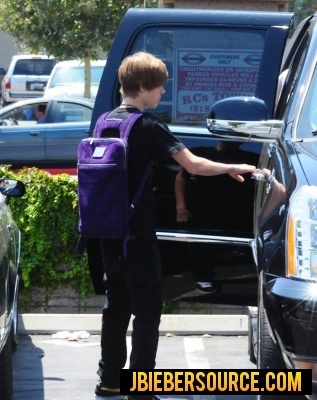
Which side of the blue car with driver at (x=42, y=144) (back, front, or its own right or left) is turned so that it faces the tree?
right

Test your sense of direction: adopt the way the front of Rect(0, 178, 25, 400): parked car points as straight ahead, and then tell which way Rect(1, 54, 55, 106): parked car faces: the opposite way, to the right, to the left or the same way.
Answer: the opposite way

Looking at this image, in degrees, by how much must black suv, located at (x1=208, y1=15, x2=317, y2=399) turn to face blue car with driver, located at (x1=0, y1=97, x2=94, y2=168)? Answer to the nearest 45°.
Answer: approximately 180°

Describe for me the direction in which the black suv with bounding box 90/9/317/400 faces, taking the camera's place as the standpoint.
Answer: facing the viewer

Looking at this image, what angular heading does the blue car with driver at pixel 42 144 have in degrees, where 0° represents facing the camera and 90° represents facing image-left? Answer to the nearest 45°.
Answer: approximately 90°

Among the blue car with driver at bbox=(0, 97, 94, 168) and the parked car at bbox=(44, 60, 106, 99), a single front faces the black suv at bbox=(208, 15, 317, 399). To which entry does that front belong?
the parked car at bbox=(44, 60, 106, 99)

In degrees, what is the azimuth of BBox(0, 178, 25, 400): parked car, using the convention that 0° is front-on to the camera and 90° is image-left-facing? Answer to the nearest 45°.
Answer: approximately 180°

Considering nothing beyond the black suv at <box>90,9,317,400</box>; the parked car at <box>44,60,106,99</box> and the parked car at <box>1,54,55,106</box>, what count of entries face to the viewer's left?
0
